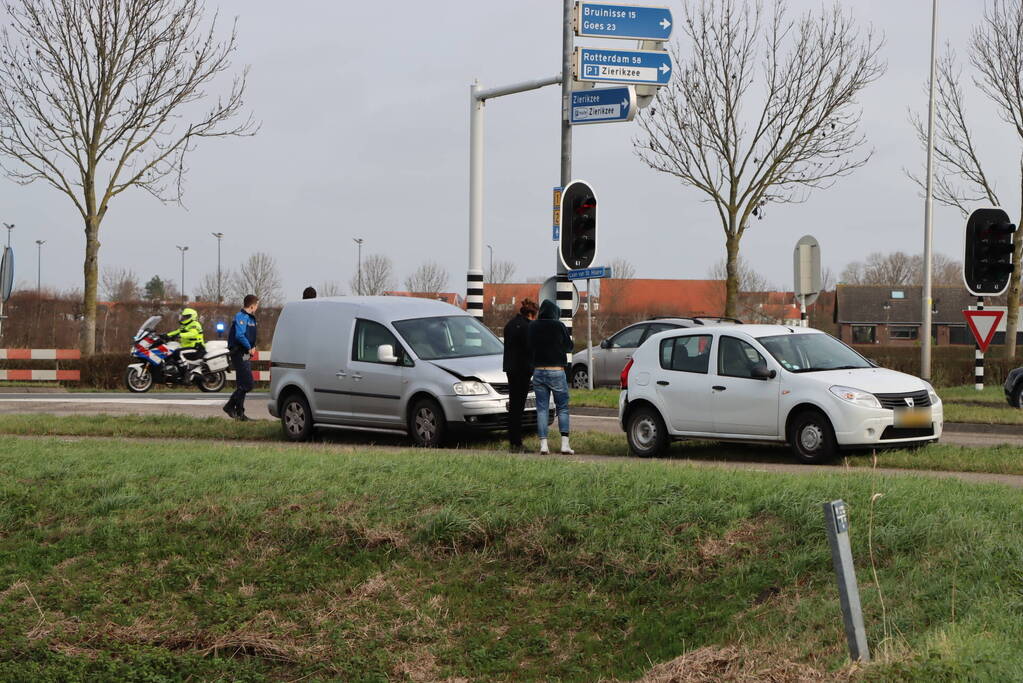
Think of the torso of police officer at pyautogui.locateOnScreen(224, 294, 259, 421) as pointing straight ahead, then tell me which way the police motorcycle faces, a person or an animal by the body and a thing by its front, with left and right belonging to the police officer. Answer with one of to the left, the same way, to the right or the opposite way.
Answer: the opposite way

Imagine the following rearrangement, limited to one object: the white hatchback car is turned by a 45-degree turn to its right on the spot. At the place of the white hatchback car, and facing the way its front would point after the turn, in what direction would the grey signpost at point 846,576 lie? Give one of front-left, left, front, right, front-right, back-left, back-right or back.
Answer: front

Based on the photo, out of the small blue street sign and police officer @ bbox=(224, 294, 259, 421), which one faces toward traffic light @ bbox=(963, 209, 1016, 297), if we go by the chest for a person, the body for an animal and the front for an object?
the police officer

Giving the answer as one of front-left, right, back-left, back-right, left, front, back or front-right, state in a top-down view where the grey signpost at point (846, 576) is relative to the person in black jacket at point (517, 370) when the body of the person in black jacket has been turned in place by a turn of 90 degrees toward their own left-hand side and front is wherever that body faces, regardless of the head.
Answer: back

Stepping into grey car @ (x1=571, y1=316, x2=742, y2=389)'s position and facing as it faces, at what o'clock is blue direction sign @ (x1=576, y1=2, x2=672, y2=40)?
The blue direction sign is roughly at 9 o'clock from the grey car.

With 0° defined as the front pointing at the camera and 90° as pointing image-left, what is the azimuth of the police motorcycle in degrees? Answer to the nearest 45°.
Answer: approximately 90°

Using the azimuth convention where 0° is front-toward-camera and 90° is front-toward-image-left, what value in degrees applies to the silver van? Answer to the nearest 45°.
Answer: approximately 315°

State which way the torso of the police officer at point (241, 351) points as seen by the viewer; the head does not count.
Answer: to the viewer's right

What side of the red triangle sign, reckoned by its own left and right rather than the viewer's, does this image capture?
front

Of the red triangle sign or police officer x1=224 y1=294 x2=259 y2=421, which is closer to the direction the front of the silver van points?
the red triangle sign

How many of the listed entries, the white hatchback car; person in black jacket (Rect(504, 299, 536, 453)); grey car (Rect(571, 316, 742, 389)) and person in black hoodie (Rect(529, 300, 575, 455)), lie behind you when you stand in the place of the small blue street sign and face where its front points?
1

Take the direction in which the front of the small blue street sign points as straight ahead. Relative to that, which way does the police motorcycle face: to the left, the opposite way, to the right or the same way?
to the right

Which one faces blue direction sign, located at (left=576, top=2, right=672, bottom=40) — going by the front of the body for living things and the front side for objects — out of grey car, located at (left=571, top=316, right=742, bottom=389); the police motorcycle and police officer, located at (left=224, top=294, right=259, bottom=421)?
the police officer

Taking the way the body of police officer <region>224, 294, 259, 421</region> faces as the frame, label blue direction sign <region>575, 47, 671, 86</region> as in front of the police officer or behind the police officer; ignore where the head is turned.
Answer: in front

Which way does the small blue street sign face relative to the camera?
toward the camera
